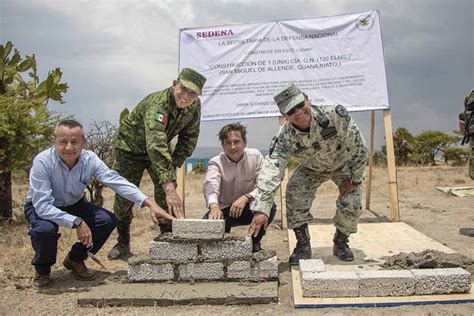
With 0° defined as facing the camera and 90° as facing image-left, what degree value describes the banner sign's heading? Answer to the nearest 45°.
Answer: approximately 0°

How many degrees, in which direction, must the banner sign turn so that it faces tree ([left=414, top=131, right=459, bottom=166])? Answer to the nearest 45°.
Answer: approximately 180°

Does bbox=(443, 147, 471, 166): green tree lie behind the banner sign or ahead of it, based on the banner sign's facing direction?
behind

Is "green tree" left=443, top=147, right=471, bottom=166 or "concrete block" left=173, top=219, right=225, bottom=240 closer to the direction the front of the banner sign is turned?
the concrete block

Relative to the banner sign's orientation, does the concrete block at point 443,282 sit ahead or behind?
ahead

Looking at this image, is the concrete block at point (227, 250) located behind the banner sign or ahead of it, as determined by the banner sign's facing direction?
ahead

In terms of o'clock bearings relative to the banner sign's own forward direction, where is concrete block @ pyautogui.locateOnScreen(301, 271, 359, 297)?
The concrete block is roughly at 12 o'clock from the banner sign.

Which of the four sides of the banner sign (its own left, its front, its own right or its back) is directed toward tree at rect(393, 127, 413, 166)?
back
